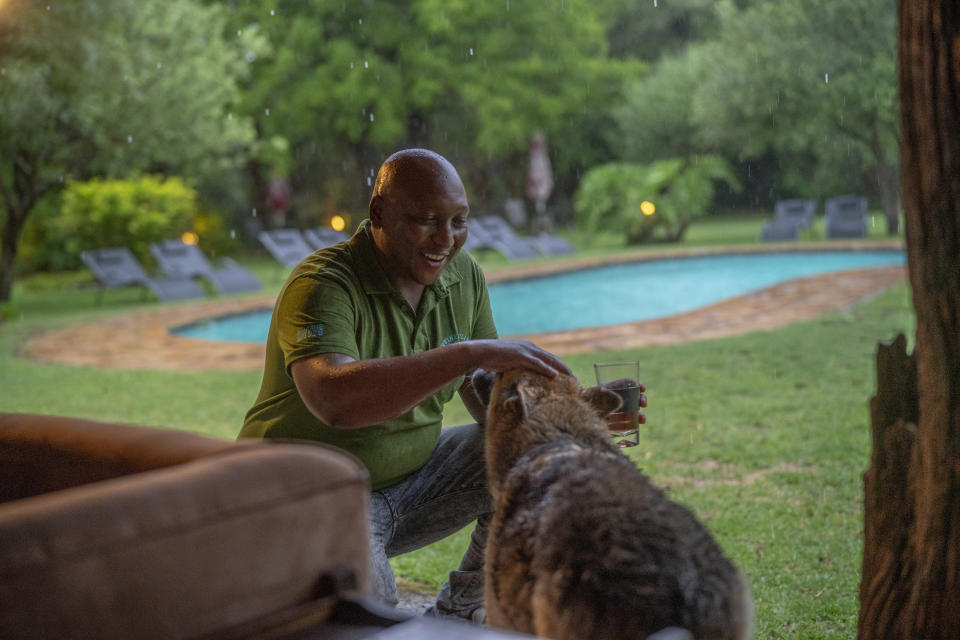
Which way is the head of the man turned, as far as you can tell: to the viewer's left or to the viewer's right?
to the viewer's right

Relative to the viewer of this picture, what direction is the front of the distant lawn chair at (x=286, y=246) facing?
facing the viewer and to the right of the viewer

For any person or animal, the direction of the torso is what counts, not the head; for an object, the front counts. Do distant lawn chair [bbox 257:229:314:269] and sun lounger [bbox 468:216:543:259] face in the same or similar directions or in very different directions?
same or similar directions

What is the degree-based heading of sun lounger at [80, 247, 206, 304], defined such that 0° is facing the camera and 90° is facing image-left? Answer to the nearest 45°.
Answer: approximately 315°

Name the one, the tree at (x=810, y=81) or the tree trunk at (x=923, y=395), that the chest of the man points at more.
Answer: the tree trunk

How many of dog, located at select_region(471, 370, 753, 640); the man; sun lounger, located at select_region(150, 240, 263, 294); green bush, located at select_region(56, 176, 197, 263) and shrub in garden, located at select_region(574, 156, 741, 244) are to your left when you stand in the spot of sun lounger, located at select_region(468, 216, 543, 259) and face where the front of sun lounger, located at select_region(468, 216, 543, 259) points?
1

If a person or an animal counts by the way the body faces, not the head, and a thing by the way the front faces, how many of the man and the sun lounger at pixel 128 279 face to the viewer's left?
0

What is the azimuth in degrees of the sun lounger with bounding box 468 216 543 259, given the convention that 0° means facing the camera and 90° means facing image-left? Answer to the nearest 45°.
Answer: approximately 315°

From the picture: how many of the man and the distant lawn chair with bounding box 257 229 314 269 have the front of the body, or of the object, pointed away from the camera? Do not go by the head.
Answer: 0

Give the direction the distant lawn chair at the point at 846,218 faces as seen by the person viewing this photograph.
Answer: facing the viewer

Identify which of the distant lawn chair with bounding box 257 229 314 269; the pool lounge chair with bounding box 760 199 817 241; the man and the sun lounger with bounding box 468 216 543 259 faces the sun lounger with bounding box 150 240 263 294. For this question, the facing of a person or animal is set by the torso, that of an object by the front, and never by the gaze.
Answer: the pool lounge chair

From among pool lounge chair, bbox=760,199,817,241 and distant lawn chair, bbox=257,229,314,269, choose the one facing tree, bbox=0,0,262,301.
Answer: the pool lounge chair

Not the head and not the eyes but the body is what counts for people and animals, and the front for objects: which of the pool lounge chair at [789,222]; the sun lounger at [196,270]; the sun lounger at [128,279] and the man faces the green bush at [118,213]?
the pool lounge chair

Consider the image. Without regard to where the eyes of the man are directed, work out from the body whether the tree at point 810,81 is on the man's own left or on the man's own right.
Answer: on the man's own left

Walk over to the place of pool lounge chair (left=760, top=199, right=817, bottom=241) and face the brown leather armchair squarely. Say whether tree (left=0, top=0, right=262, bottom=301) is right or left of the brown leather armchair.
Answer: right

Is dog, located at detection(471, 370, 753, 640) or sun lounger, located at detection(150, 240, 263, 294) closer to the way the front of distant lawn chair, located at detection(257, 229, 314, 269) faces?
the dog
